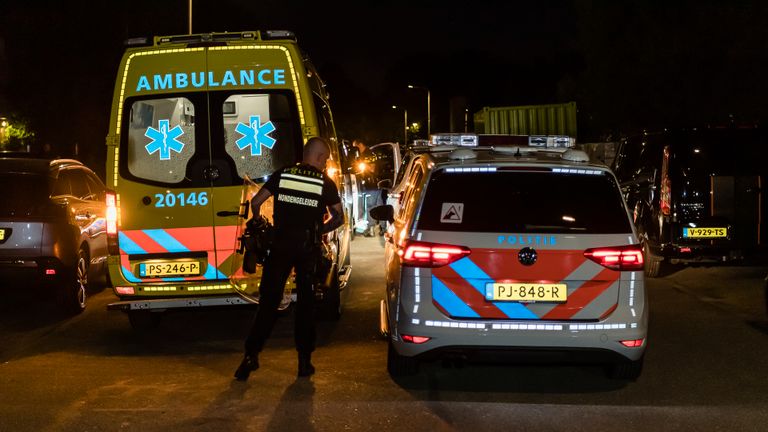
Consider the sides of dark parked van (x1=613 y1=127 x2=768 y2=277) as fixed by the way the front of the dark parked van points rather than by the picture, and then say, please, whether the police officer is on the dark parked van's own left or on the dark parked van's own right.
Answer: on the dark parked van's own left

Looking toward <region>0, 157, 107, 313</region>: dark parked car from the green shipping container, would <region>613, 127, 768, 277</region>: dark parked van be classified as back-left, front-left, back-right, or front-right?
front-left

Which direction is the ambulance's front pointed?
away from the camera

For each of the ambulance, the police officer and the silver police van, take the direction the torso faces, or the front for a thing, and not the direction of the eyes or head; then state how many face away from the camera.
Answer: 3

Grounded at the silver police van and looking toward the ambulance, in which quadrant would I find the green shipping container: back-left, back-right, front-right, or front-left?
front-right

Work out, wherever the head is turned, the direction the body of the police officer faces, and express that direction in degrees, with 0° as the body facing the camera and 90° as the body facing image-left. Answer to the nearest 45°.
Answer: approximately 180°

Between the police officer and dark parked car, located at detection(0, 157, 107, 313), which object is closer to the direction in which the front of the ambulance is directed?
the dark parked car

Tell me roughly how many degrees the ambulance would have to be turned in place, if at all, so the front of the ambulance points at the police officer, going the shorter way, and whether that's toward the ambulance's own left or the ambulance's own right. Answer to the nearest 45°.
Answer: approximately 135° to the ambulance's own right

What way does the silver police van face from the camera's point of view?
away from the camera

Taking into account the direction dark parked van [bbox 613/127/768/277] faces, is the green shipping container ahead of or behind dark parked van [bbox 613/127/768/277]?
ahead

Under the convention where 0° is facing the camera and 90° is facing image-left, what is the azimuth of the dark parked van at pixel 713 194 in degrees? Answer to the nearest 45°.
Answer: approximately 135°

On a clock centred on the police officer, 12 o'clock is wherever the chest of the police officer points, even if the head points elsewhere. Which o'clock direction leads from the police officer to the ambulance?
The ambulance is roughly at 11 o'clock from the police officer.

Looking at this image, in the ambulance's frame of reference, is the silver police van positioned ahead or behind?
behind

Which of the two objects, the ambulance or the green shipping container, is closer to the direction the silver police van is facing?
the green shipping container
